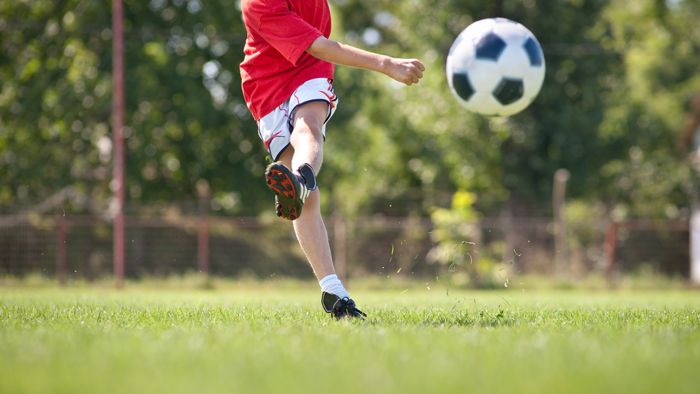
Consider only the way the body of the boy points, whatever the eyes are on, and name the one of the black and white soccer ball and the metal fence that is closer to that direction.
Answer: the black and white soccer ball

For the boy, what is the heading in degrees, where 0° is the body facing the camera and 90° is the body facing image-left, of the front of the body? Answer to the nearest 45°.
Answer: approximately 315°
